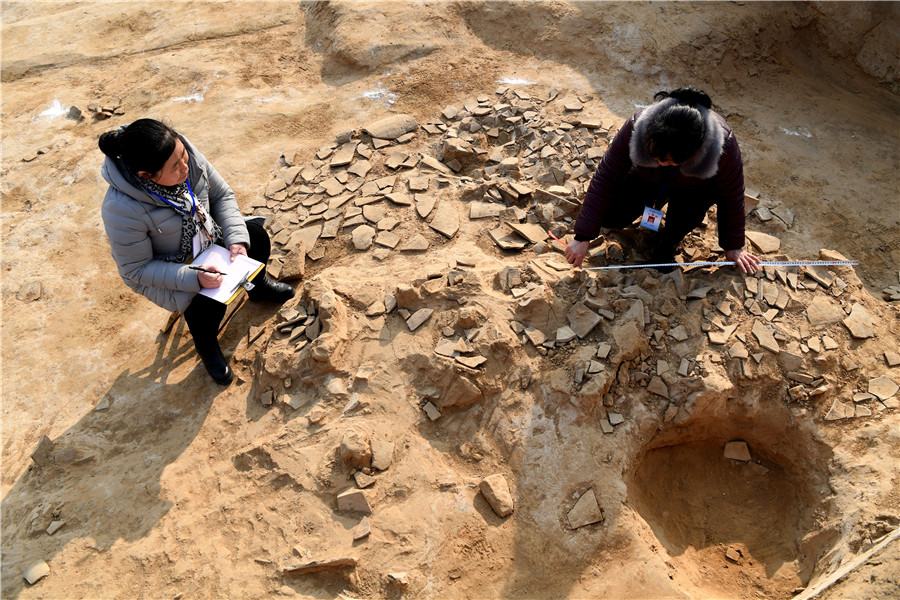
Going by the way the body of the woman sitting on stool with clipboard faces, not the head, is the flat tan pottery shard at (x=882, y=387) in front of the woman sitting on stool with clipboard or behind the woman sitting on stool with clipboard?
in front

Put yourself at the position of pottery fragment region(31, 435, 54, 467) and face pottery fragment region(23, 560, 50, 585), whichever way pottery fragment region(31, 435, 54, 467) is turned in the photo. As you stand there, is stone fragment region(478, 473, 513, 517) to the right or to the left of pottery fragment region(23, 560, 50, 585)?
left

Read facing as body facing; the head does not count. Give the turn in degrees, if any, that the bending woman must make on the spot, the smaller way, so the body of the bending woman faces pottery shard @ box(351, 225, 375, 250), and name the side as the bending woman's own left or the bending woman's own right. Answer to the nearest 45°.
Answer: approximately 90° to the bending woman's own right

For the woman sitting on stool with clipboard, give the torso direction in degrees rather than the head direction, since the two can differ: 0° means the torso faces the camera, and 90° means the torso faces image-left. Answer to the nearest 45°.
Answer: approximately 315°

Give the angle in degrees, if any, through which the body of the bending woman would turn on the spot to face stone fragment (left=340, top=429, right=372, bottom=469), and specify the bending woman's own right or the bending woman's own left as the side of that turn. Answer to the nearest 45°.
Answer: approximately 45° to the bending woman's own right

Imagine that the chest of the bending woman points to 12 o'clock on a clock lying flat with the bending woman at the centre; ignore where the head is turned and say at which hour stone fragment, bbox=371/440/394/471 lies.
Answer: The stone fragment is roughly at 1 o'clock from the bending woman.

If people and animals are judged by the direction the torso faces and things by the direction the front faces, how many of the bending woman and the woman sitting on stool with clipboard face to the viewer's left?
0

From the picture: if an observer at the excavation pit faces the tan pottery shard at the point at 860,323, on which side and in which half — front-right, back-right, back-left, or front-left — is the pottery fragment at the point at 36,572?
back-left

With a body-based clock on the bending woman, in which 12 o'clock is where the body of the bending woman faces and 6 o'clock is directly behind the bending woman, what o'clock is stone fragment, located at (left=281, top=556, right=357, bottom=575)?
The stone fragment is roughly at 1 o'clock from the bending woman.
